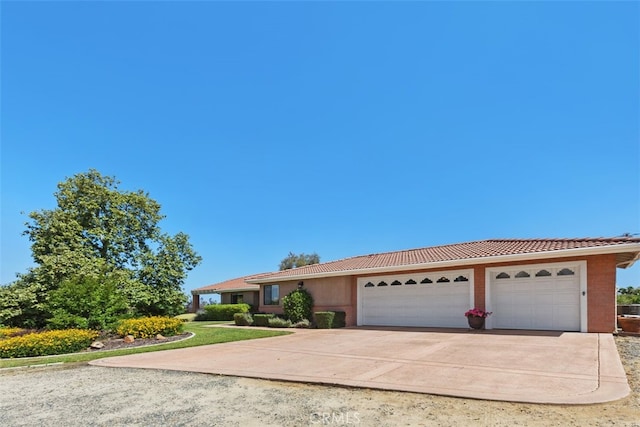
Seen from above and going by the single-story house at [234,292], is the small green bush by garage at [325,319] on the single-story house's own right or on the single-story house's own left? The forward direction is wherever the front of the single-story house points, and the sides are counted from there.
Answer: on the single-story house's own left

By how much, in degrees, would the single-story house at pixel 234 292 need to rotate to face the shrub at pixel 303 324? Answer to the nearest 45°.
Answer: approximately 45° to its left

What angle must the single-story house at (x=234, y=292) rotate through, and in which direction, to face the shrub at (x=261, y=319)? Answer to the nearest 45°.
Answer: approximately 45° to its left

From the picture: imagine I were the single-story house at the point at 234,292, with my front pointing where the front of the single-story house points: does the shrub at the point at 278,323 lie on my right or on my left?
on my left

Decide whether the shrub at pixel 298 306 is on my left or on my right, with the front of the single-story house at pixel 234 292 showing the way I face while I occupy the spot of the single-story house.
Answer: on my left

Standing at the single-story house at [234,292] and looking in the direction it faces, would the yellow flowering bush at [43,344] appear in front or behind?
in front
